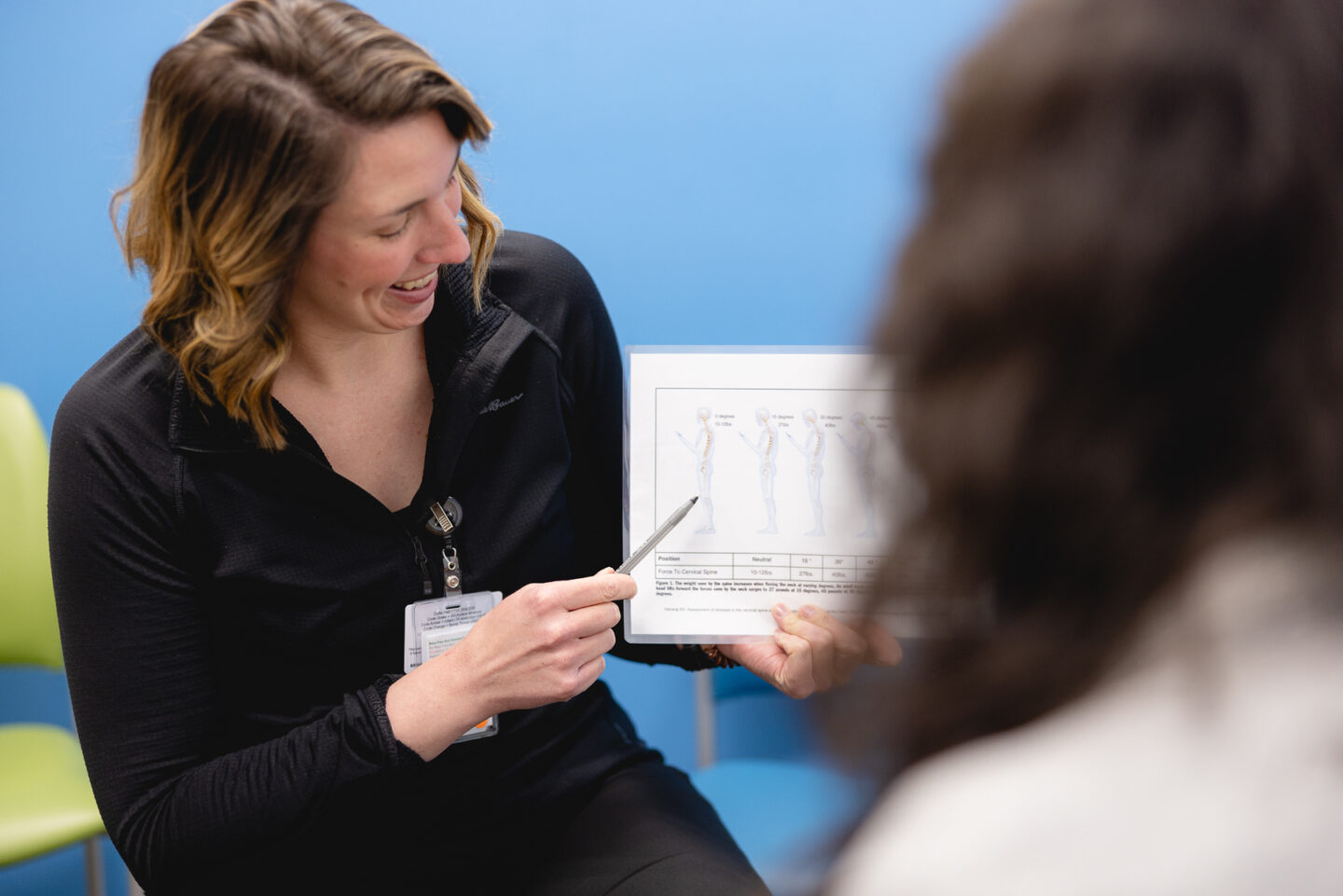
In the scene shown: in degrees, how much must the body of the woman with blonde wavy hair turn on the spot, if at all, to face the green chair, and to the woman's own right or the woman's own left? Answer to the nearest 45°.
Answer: approximately 180°

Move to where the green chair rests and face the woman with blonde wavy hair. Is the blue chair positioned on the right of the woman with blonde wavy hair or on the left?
left

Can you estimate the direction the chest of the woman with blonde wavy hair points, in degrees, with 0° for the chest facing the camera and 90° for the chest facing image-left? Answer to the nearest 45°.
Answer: approximately 315°
